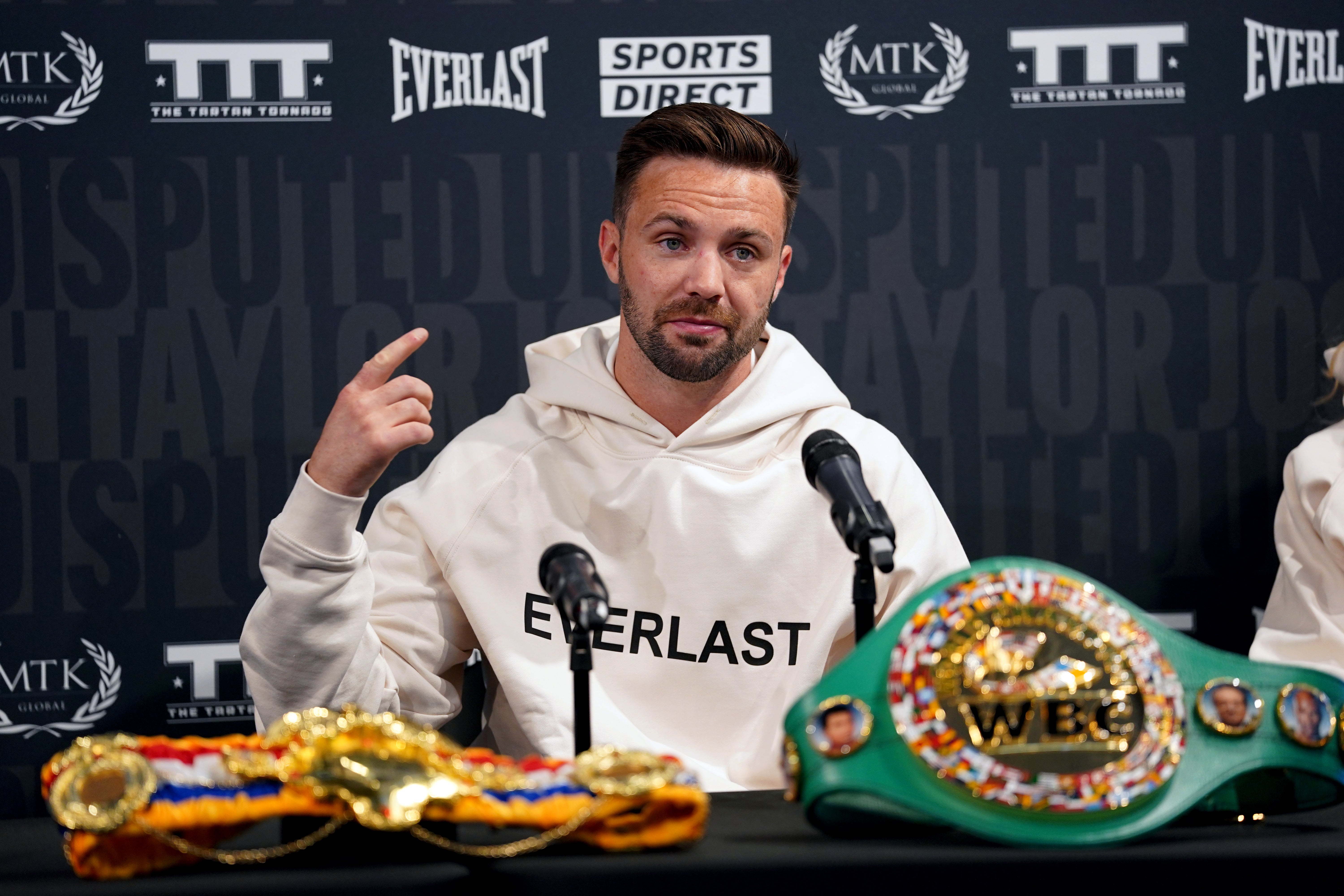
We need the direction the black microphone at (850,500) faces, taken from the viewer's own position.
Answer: facing away from the viewer and to the left of the viewer

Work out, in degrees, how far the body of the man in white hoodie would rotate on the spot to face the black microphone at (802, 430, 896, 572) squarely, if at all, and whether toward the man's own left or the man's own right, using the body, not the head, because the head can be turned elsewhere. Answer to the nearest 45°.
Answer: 0° — they already face it

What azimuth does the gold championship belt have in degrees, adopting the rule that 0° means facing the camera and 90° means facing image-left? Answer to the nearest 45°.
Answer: approximately 0°

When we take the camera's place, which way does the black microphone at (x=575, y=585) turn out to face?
facing away from the viewer and to the left of the viewer

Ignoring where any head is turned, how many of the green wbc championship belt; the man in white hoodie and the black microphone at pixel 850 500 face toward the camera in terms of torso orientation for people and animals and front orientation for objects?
2

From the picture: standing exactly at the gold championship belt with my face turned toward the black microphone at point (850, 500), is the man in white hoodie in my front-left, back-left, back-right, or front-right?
front-left

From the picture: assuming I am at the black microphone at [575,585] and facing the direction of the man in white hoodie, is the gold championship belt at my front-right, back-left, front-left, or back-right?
back-left

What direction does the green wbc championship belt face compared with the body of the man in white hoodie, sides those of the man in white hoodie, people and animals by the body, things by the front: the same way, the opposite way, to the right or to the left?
the same way

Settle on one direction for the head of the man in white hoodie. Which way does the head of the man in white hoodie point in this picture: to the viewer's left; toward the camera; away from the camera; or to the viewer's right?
toward the camera

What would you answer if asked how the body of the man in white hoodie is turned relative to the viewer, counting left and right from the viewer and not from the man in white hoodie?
facing the viewer

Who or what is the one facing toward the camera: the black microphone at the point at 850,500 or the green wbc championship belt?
the green wbc championship belt

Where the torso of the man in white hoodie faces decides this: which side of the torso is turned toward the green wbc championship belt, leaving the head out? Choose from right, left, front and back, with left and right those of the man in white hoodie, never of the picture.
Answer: front
